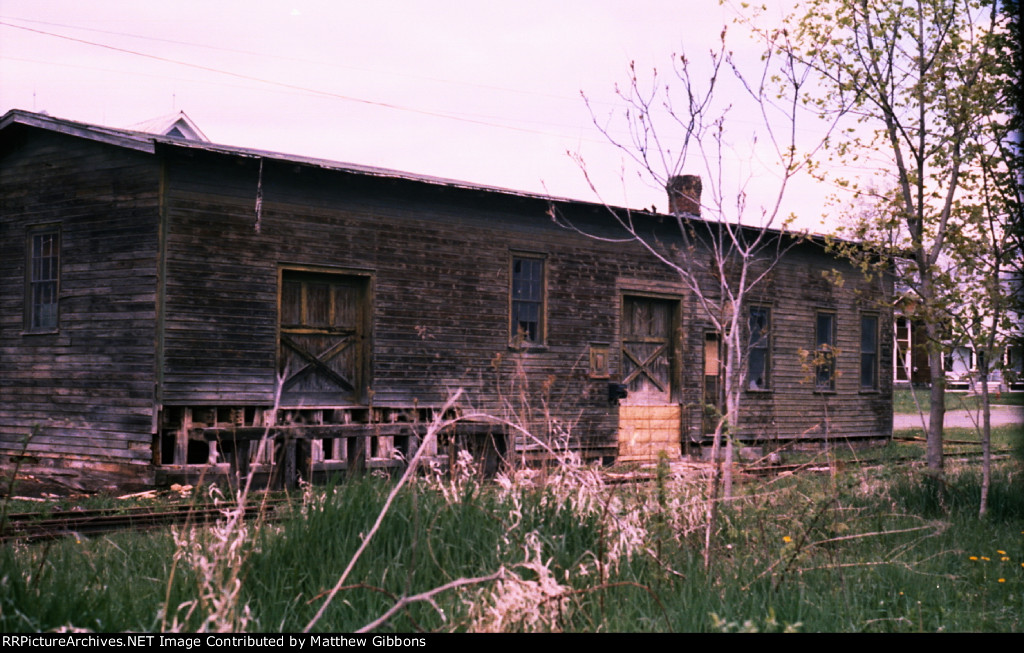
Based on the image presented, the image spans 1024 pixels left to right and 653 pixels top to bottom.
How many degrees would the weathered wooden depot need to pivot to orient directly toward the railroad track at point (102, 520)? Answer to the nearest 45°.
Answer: approximately 45° to its right
